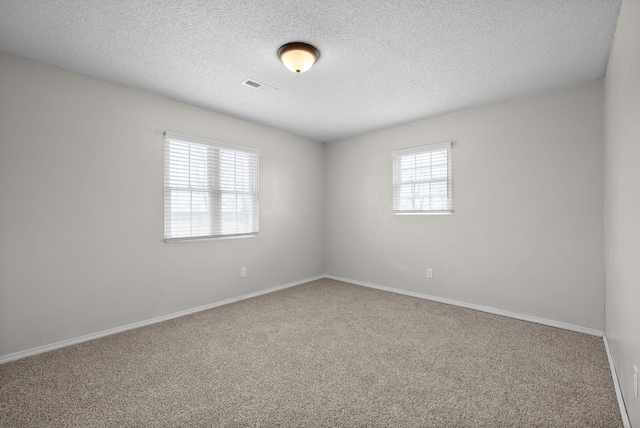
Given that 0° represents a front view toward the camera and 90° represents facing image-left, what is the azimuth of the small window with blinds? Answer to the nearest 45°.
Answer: approximately 45°

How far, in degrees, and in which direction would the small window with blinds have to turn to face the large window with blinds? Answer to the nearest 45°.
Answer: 0° — it already faces it

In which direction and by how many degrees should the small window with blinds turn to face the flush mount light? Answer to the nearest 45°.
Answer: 0° — it already faces it
